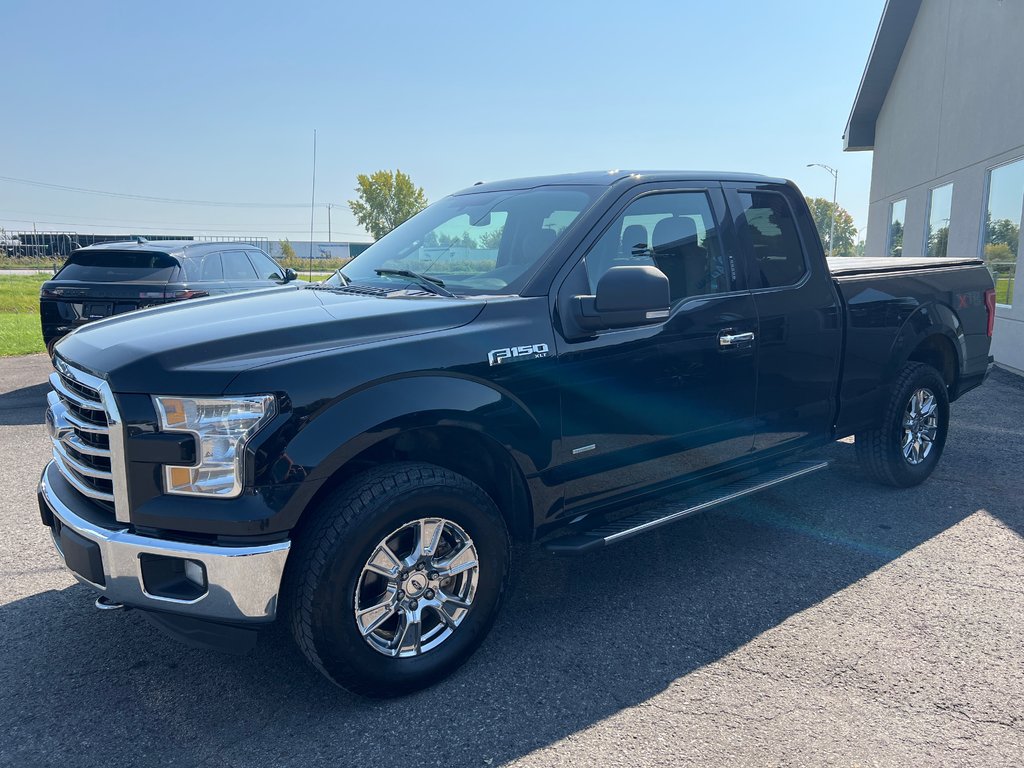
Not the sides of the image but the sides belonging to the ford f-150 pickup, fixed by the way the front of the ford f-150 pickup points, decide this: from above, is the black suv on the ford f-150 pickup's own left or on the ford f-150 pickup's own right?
on the ford f-150 pickup's own right

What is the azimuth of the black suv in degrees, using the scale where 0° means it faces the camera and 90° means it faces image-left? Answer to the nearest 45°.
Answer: approximately 225°

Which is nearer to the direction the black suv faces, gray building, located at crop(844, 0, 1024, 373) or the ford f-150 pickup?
the gray building

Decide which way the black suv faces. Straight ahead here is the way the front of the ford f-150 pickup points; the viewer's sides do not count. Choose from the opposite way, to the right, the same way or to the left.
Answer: the opposite way

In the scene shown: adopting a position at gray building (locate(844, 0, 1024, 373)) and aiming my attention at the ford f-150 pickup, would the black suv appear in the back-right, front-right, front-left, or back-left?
front-right

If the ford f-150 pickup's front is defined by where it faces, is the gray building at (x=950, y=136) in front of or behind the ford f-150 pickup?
behind

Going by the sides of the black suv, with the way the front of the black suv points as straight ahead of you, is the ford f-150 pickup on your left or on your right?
on your right

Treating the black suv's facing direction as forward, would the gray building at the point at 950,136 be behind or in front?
in front

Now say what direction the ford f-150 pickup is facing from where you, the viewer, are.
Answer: facing the viewer and to the left of the viewer
